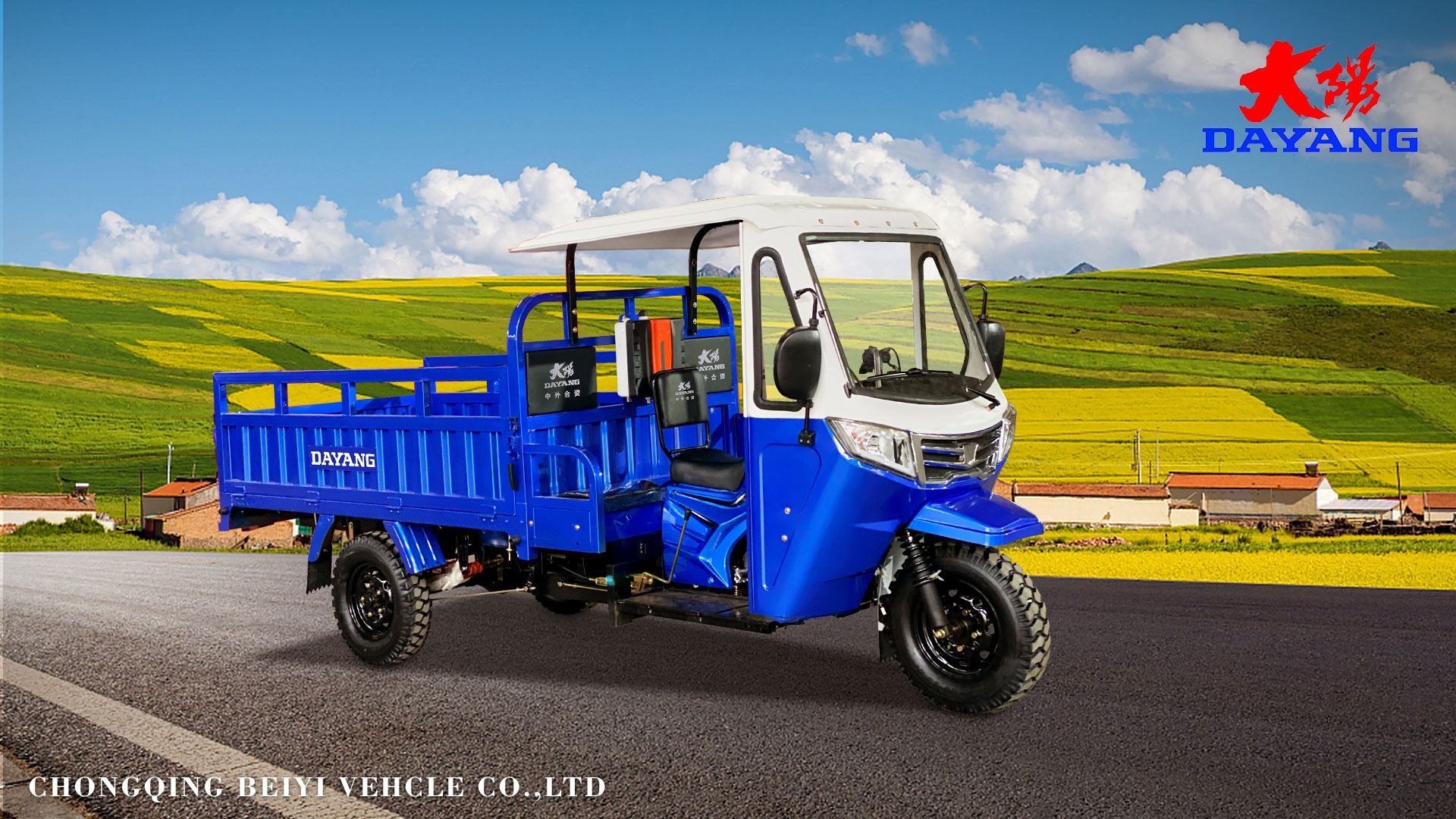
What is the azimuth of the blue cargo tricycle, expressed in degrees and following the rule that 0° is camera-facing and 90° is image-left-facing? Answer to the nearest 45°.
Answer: approximately 315°

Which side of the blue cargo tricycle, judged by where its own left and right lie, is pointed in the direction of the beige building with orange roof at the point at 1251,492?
left

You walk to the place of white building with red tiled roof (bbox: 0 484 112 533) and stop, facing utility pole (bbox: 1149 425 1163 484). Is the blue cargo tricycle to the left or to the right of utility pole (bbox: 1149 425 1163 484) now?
right

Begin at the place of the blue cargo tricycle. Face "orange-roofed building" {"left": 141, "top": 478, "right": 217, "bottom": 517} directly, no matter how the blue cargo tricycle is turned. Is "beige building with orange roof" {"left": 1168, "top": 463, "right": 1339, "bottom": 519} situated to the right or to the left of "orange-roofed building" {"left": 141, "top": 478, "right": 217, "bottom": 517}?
right

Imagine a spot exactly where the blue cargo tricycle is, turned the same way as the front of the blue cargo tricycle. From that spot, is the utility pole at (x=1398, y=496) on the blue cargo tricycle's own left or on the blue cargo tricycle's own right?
on the blue cargo tricycle's own left

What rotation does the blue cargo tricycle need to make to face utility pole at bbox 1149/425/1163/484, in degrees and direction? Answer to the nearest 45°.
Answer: approximately 90° to its left

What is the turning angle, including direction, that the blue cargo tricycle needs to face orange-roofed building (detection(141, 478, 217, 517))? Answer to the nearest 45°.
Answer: approximately 180°

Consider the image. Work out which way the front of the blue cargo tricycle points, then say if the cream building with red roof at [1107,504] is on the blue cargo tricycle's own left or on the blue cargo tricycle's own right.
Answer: on the blue cargo tricycle's own left

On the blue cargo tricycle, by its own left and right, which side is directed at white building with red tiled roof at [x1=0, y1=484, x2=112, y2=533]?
back

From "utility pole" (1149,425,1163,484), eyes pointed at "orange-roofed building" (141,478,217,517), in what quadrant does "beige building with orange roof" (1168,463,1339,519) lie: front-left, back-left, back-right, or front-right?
back-left

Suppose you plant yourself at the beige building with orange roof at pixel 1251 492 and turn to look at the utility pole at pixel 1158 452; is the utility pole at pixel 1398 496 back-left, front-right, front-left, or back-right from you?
back-right
